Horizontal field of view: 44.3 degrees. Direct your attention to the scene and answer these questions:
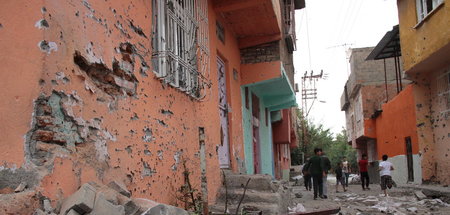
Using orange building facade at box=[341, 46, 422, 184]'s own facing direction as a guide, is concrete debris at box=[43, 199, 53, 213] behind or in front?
in front

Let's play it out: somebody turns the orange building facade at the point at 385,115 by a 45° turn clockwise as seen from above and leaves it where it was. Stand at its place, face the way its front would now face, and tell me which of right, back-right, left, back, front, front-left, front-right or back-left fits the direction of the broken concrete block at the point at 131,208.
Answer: left

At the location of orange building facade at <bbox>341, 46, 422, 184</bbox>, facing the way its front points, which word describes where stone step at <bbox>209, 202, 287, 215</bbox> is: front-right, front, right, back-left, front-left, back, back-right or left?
front-left

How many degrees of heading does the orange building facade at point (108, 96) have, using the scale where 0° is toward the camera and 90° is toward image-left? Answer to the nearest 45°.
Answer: approximately 315°

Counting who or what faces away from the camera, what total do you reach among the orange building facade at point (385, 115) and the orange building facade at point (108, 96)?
0

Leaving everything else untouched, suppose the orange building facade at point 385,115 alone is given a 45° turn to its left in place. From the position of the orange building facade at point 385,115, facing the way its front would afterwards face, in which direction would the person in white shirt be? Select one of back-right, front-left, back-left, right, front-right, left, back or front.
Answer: front
